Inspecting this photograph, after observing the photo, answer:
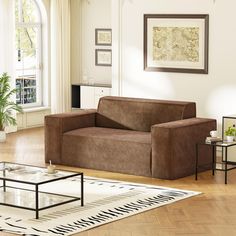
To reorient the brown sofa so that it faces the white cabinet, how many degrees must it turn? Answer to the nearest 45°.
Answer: approximately 135° to its right

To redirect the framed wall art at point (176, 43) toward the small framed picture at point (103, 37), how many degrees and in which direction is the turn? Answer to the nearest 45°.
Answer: approximately 90° to its right

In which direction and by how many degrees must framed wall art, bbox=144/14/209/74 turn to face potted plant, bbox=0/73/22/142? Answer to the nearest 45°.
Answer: approximately 45° to its right

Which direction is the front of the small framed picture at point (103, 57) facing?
toward the camera

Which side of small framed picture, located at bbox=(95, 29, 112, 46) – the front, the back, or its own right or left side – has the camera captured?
front

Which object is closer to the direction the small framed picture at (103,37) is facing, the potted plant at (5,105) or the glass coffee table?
the glass coffee table

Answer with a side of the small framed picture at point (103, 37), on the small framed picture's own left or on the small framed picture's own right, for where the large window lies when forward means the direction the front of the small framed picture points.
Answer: on the small framed picture's own right

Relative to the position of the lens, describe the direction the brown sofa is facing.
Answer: facing the viewer and to the left of the viewer

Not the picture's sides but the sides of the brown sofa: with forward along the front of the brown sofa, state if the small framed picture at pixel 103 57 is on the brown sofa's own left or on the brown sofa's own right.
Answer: on the brown sofa's own right

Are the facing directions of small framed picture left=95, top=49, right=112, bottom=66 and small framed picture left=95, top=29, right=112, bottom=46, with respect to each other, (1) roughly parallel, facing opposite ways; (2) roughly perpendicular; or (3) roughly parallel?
roughly parallel

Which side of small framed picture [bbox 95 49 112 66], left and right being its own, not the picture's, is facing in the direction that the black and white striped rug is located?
front

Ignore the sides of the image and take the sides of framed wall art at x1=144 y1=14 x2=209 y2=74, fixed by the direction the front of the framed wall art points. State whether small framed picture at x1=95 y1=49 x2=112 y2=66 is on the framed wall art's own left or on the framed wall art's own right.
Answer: on the framed wall art's own right

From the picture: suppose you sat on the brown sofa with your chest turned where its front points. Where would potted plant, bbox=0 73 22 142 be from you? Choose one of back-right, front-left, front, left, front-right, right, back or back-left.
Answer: right

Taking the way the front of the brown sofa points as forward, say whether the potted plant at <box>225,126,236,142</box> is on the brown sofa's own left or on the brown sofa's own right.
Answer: on the brown sofa's own left

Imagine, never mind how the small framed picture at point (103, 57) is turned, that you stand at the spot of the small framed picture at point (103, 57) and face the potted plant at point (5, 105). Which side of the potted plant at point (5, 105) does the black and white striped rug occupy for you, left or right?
left
